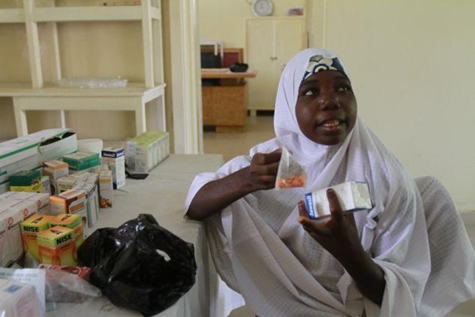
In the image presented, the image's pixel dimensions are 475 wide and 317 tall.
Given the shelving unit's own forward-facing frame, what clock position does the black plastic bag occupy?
The black plastic bag is roughly at 12 o'clock from the shelving unit.

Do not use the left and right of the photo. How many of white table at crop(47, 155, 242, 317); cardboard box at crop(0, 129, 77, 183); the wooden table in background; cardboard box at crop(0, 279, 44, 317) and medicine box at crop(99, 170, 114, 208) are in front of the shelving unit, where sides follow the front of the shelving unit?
4

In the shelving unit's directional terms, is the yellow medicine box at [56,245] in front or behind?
in front

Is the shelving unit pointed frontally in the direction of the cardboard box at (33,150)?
yes

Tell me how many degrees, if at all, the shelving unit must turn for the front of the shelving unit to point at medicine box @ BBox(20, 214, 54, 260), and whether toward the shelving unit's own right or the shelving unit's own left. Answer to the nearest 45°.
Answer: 0° — it already faces it

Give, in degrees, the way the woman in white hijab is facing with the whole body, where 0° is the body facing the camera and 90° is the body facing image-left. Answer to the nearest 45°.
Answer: approximately 0°

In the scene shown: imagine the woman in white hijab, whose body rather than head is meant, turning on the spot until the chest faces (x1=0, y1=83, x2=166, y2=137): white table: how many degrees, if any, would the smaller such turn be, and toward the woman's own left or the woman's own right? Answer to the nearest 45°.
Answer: approximately 135° to the woman's own right

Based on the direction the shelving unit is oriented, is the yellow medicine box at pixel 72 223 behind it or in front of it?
in front

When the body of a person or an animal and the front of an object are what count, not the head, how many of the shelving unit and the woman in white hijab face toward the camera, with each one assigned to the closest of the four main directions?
2

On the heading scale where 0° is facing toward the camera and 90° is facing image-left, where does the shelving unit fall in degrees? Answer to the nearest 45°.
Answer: approximately 0°

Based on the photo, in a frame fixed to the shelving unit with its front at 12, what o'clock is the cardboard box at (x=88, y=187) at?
The cardboard box is roughly at 12 o'clock from the shelving unit.

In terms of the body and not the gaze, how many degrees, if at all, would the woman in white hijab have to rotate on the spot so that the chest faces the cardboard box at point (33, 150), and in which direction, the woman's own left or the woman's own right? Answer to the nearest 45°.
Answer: approximately 90° to the woman's own right

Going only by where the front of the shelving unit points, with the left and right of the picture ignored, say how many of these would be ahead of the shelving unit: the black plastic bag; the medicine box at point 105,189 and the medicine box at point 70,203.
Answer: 3

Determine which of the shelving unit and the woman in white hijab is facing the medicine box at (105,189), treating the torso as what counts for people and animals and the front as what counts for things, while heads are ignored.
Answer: the shelving unit
